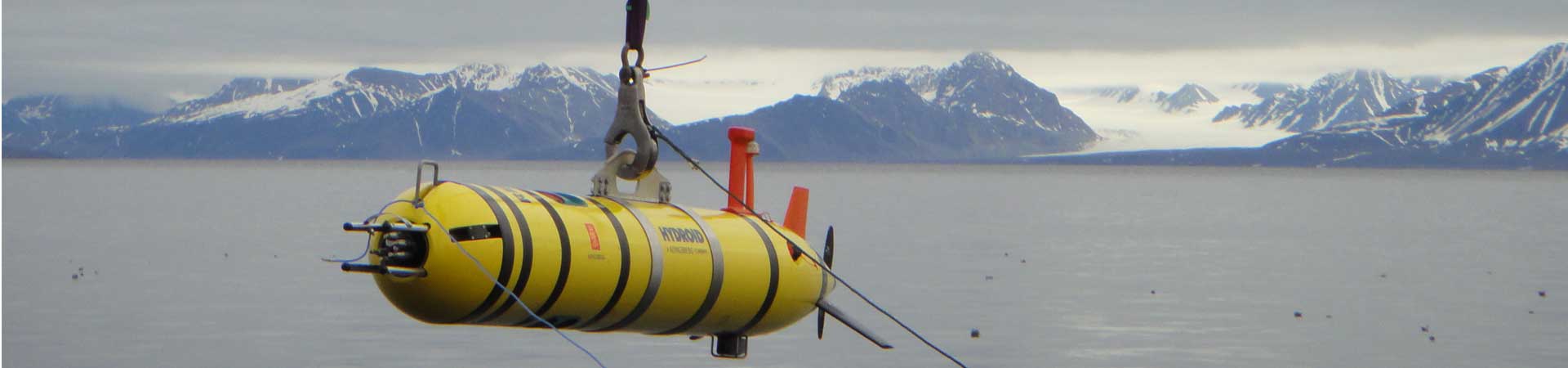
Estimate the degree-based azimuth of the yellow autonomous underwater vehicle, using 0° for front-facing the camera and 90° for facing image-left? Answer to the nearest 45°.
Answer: approximately 45°
